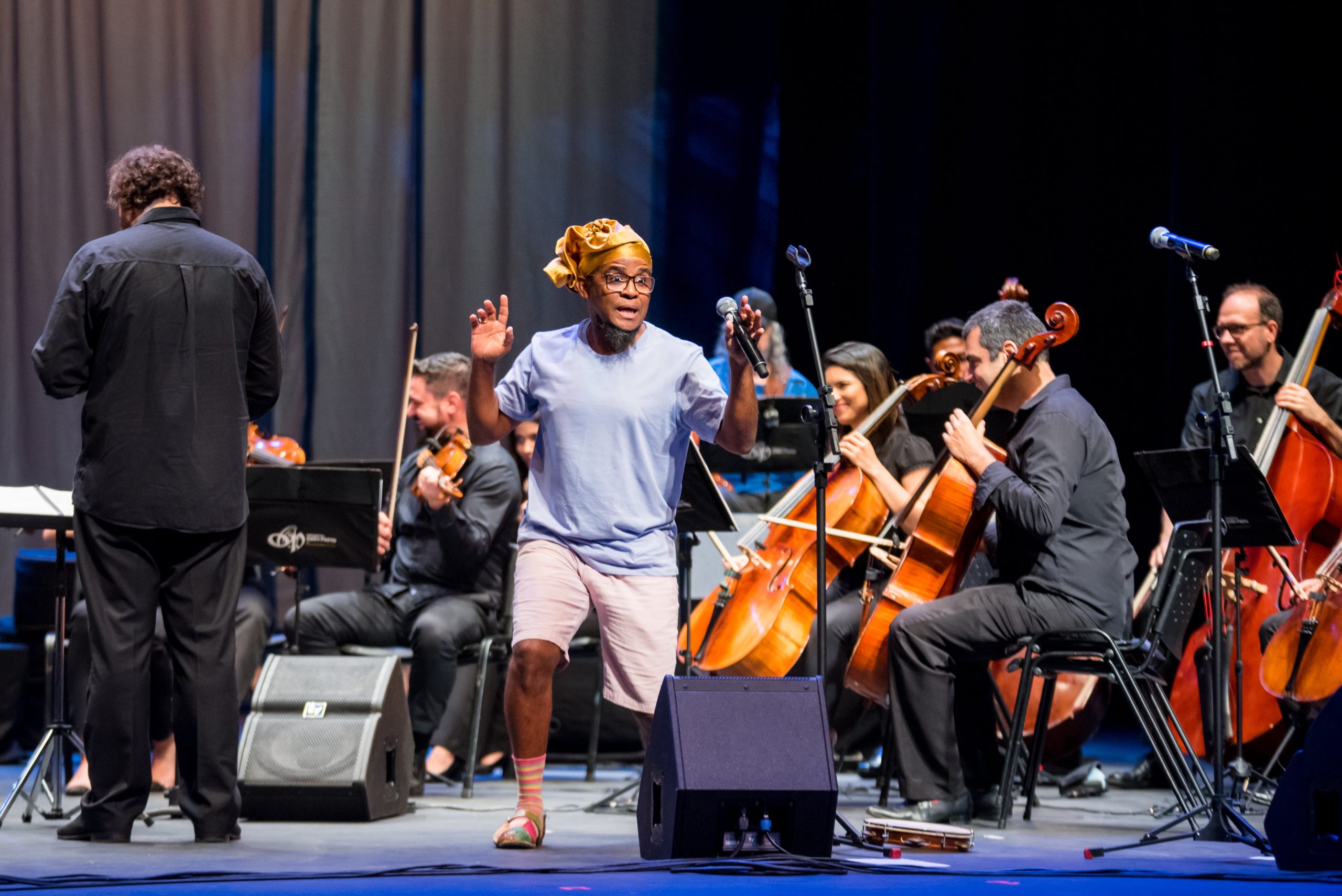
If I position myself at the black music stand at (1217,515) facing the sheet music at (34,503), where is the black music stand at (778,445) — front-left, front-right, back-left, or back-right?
front-right

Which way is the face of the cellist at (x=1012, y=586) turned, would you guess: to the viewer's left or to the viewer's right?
to the viewer's left

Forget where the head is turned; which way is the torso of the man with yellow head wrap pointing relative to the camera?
toward the camera

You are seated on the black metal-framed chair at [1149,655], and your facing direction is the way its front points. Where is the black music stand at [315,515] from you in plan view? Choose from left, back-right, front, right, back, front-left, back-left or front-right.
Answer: front

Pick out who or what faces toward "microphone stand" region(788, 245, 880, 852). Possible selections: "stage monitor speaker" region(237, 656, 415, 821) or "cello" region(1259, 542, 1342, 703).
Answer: the cello

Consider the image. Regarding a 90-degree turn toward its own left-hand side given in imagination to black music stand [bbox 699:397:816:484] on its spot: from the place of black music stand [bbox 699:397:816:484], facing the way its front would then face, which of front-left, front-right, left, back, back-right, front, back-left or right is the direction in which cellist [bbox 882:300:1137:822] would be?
back-left

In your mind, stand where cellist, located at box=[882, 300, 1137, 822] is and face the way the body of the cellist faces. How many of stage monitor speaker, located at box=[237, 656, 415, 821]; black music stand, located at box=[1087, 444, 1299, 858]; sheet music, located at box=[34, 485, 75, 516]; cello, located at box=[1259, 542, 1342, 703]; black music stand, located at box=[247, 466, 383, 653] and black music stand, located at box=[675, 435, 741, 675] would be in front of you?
4

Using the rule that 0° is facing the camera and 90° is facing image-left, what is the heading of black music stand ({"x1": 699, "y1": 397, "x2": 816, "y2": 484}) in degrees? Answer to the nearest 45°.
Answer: approximately 180°

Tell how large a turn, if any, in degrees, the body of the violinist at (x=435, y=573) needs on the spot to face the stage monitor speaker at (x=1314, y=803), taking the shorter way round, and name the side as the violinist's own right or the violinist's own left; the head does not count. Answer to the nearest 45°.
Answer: approximately 90° to the violinist's own left

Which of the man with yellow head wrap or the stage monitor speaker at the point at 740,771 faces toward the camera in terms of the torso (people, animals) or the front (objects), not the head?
the man with yellow head wrap

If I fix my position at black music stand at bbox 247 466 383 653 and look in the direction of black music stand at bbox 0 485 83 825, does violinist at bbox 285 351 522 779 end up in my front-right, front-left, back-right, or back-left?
back-right

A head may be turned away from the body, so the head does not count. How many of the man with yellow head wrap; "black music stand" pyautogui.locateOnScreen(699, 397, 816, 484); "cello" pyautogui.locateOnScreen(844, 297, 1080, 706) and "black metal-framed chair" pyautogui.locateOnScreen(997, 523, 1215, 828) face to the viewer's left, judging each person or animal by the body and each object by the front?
2

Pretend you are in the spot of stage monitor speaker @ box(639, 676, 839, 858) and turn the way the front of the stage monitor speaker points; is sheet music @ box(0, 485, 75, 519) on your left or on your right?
on your left

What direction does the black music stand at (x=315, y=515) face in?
away from the camera

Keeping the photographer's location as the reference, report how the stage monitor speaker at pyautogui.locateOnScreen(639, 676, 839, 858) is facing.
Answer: facing away from the viewer

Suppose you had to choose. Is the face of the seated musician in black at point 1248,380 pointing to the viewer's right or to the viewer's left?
to the viewer's left

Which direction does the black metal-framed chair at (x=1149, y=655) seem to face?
to the viewer's left

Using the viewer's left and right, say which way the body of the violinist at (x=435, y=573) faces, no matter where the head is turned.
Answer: facing the viewer and to the left of the viewer

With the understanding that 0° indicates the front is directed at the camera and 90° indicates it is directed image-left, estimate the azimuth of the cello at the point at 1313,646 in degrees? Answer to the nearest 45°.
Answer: approximately 45°

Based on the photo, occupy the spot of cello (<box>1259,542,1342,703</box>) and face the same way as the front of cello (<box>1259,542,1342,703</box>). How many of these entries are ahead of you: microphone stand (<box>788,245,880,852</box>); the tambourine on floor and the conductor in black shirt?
3
